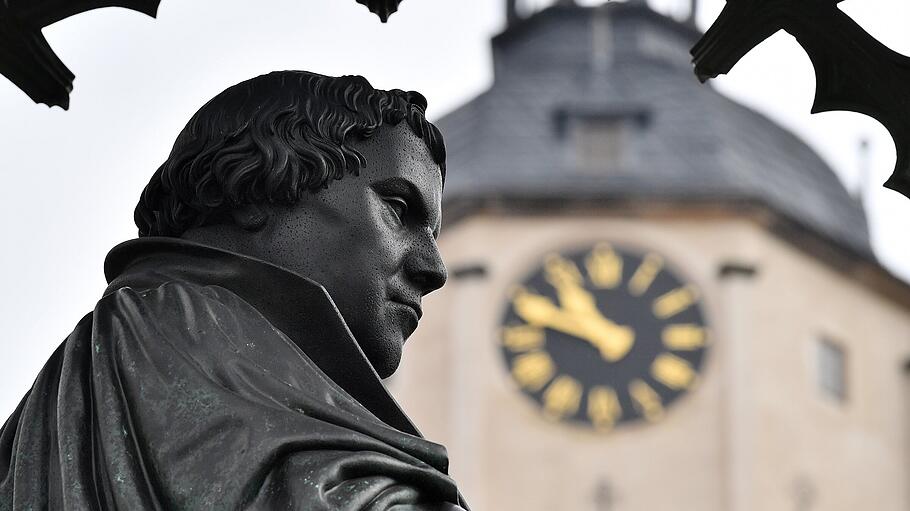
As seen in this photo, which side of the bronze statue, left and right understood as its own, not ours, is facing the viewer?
right
